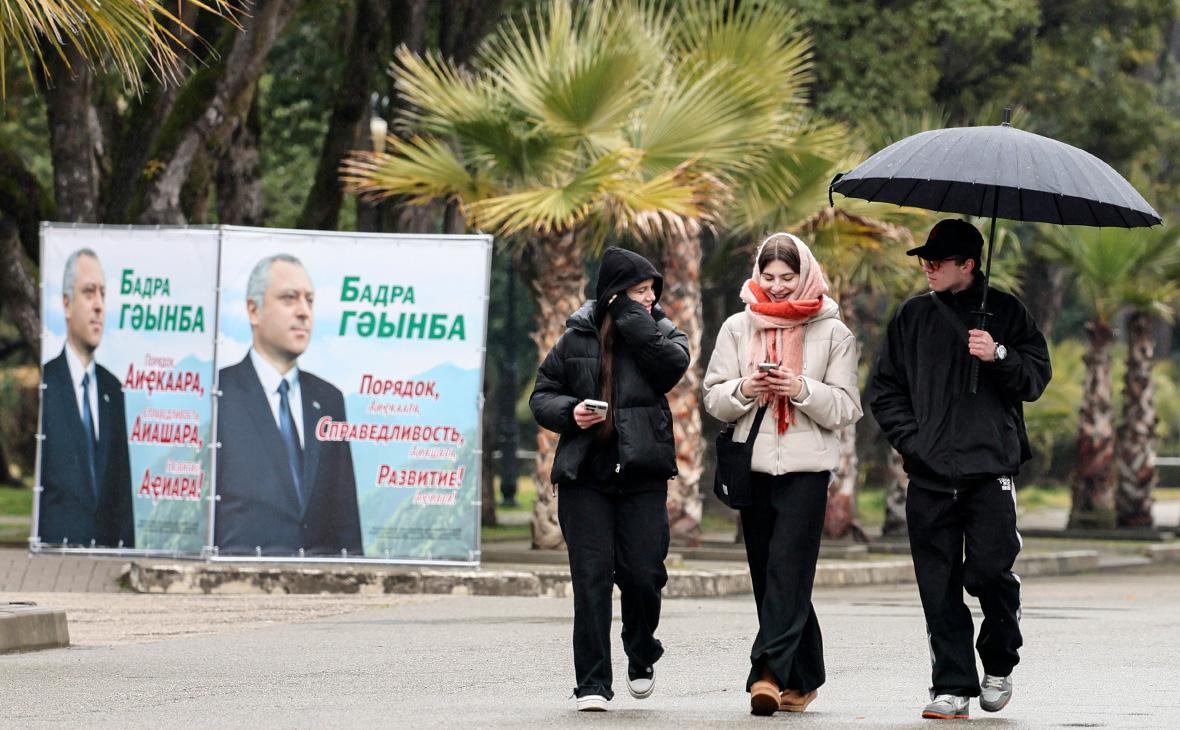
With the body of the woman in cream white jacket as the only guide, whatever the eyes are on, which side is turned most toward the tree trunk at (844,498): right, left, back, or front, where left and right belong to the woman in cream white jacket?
back

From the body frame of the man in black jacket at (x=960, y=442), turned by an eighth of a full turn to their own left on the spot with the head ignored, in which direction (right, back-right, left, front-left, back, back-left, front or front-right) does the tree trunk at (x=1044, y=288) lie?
back-left

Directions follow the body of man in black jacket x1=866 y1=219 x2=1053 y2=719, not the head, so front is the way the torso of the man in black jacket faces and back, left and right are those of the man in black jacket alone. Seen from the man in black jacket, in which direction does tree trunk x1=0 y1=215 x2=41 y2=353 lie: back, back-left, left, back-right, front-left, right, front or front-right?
back-right

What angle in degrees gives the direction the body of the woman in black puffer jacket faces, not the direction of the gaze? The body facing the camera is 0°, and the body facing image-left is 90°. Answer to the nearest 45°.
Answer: approximately 0°

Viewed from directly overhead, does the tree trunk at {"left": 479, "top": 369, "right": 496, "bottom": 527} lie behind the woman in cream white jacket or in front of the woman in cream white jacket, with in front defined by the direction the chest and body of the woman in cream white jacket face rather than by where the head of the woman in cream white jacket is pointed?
behind

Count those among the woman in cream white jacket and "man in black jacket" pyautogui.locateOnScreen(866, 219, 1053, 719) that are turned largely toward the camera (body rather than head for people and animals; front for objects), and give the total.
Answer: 2

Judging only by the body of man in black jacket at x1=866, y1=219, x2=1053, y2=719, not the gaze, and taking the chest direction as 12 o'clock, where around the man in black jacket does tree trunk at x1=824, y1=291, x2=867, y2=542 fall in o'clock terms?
The tree trunk is roughly at 6 o'clock from the man in black jacket.

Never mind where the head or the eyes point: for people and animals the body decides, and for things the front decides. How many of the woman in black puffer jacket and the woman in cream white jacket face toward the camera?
2
